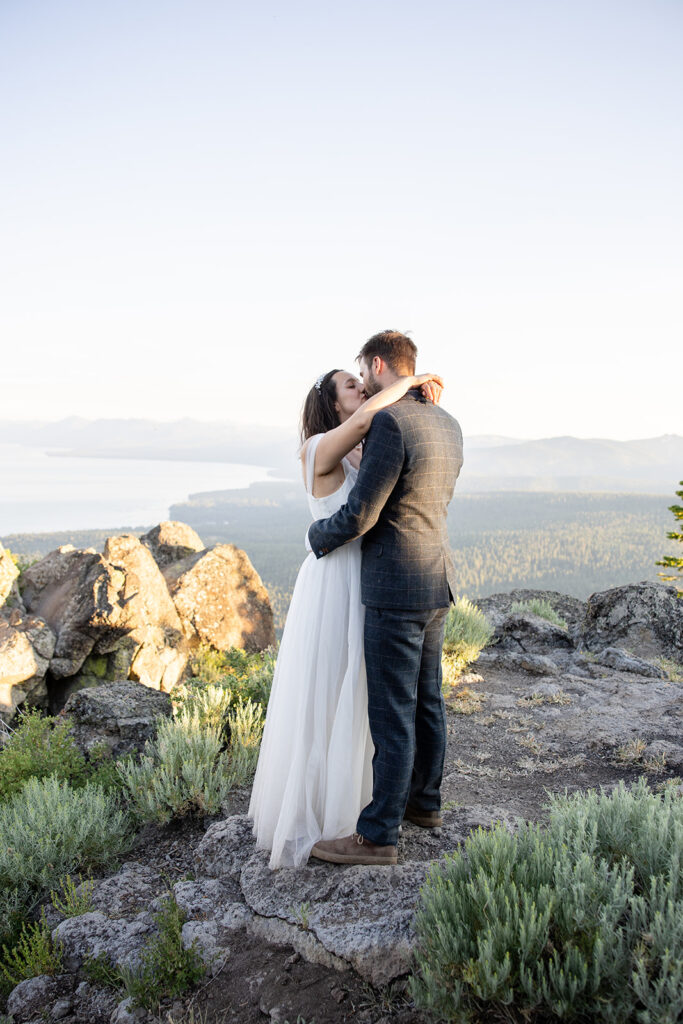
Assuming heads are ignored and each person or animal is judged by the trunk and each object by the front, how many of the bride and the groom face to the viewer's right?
1

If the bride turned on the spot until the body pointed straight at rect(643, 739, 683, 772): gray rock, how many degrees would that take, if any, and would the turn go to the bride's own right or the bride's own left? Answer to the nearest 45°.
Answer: approximately 45° to the bride's own left

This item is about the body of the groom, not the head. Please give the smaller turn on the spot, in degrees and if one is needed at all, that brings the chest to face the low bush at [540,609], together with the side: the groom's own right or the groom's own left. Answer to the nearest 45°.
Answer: approximately 45° to the groom's own right

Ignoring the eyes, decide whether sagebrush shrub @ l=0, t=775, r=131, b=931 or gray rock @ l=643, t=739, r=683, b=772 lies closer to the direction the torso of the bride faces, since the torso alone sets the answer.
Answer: the gray rock

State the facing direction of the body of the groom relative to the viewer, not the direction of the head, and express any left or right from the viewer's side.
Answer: facing away from the viewer and to the left of the viewer

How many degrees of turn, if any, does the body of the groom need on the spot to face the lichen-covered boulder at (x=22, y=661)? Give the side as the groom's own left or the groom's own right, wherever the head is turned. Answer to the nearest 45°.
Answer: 0° — they already face it

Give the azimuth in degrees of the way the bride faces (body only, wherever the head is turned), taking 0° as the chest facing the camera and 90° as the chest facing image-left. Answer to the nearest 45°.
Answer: approximately 270°

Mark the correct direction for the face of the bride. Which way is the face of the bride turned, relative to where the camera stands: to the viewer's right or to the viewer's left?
to the viewer's right

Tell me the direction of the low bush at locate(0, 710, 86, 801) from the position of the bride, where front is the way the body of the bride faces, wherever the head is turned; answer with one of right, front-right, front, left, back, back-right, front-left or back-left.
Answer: back-left

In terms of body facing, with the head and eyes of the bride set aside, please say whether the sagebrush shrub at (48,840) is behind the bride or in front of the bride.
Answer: behind
